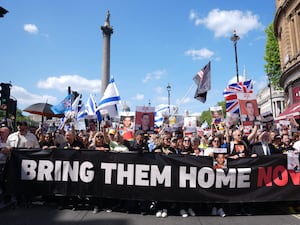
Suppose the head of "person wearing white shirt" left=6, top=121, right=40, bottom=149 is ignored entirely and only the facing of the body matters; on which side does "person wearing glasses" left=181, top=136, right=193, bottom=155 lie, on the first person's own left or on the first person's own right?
on the first person's own left

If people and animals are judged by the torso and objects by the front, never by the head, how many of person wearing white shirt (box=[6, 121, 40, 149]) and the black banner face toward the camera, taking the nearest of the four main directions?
2

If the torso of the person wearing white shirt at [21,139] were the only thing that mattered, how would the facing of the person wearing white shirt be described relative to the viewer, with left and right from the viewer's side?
facing the viewer

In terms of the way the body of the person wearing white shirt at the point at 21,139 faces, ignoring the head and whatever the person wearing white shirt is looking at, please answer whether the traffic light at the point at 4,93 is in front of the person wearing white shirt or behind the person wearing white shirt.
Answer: behind

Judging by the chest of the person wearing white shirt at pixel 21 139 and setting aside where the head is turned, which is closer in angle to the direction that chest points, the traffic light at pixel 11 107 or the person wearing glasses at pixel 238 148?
the person wearing glasses

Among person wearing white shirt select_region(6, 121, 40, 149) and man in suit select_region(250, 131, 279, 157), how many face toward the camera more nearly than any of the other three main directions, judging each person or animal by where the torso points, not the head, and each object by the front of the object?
2

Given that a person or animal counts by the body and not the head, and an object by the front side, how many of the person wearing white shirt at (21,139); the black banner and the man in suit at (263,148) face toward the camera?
3
